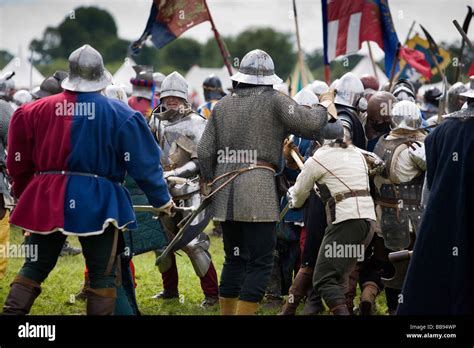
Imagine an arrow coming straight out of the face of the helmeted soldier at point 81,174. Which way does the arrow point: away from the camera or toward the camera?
away from the camera

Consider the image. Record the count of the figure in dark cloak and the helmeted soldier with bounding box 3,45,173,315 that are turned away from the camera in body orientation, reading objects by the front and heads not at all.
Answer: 2

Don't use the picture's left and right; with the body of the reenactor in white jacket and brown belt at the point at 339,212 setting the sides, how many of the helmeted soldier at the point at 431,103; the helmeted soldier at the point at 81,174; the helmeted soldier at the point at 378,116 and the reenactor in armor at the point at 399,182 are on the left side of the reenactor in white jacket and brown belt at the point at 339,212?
1

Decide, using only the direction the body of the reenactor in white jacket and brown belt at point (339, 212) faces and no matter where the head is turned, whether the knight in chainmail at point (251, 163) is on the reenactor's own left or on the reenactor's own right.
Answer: on the reenactor's own left

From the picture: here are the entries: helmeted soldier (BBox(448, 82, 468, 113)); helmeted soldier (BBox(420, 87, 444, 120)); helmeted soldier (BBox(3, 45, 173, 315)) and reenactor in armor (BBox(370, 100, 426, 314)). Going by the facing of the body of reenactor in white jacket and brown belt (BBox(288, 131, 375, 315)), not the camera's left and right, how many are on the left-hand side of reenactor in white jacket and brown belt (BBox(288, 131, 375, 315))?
1

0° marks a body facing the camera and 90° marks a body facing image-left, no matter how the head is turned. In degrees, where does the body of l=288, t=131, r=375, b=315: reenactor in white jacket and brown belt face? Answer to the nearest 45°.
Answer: approximately 135°

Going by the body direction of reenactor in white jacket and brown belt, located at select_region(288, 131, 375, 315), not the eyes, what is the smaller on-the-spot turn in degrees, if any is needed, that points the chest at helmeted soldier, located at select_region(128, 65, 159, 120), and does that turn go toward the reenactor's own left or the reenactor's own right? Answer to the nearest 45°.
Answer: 0° — they already face them

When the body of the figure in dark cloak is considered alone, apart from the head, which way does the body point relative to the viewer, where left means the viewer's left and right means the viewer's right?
facing away from the viewer

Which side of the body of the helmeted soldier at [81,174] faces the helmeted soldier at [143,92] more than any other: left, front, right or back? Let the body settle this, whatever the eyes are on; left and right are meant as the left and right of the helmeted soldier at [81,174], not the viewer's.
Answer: front

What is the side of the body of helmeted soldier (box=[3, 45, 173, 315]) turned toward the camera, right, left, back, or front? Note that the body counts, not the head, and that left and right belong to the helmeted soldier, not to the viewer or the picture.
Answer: back

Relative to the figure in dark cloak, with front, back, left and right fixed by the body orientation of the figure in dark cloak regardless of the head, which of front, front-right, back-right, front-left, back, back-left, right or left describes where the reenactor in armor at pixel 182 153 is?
front-left
